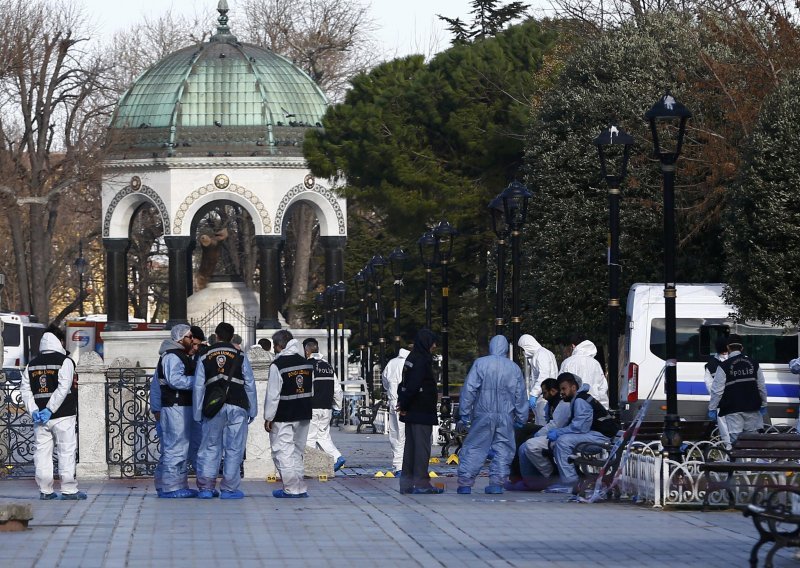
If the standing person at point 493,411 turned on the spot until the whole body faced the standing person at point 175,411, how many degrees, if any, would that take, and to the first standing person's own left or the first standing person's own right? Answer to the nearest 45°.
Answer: approximately 90° to the first standing person's own left

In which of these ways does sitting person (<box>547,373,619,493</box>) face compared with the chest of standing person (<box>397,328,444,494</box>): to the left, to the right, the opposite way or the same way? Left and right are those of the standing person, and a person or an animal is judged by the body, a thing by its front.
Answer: the opposite way

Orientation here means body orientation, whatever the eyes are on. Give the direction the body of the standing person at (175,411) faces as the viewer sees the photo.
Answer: to the viewer's right

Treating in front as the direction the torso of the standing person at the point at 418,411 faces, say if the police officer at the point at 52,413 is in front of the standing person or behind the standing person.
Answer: behind

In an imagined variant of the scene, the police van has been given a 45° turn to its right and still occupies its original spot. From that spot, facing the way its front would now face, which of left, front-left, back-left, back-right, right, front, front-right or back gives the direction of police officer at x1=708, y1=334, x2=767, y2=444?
front-right

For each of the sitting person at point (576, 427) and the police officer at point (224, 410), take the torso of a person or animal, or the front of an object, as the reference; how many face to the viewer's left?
1

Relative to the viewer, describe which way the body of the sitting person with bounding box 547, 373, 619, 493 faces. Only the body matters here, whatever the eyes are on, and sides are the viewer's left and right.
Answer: facing to the left of the viewer

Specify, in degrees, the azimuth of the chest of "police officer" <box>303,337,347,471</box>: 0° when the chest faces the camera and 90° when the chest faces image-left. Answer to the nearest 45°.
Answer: approximately 135°

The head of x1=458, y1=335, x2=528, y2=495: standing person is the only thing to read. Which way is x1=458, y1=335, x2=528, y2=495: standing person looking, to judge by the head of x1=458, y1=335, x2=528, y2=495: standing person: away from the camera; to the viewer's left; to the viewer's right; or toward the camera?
away from the camera

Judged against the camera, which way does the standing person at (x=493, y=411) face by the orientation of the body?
away from the camera
